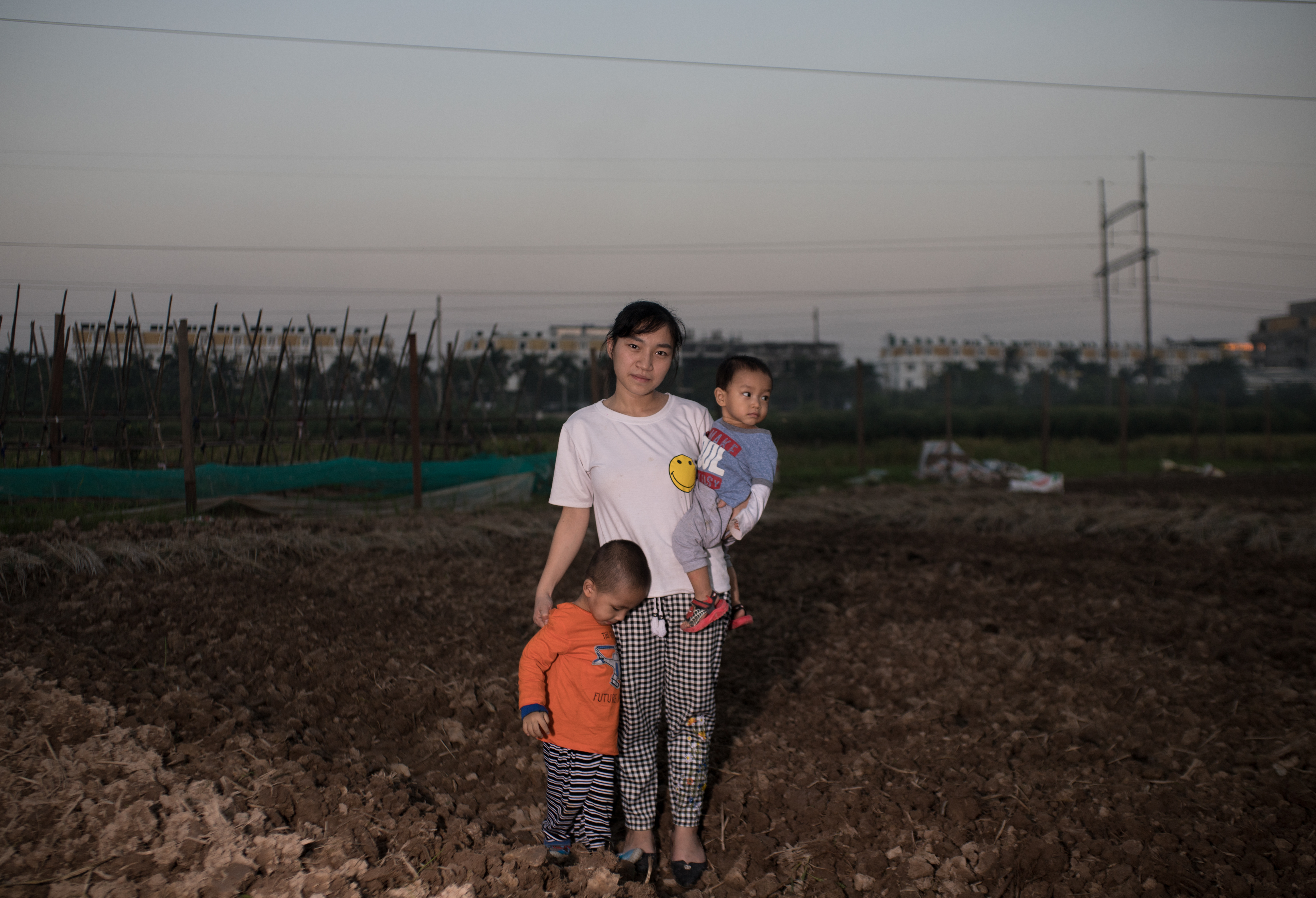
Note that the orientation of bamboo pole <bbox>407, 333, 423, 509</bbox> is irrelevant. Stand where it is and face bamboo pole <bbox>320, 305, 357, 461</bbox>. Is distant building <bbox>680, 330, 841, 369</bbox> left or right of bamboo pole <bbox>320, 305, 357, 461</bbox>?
right

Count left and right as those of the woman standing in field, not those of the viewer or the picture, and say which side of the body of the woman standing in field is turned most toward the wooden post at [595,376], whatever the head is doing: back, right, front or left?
back

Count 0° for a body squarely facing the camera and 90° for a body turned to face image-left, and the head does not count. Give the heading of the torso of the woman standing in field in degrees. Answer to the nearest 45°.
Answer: approximately 0°

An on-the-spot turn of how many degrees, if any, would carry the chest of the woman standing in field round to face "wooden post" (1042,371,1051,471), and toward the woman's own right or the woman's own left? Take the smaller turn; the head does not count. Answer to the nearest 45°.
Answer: approximately 135° to the woman's own left

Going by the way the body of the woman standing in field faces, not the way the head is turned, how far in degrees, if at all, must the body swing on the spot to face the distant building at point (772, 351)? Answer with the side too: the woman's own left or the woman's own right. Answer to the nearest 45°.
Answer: approximately 180°

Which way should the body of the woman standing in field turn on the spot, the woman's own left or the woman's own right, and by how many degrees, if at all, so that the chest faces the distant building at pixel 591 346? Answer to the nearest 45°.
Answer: approximately 180°

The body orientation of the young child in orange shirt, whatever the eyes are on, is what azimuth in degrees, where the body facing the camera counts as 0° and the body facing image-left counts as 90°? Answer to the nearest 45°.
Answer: approximately 315°

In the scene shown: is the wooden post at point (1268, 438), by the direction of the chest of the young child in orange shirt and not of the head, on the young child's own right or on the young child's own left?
on the young child's own left

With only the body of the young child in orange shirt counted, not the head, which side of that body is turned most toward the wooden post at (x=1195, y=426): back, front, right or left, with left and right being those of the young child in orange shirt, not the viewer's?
left

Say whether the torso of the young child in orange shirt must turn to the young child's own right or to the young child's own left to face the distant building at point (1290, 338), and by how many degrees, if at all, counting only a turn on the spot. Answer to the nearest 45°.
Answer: approximately 90° to the young child's own left

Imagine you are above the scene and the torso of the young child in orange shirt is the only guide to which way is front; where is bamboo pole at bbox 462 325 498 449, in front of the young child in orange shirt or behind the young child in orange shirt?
behind

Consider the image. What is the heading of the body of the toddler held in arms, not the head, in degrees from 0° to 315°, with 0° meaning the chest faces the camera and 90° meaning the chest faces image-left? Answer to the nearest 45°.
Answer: approximately 45°
